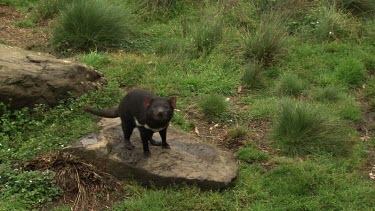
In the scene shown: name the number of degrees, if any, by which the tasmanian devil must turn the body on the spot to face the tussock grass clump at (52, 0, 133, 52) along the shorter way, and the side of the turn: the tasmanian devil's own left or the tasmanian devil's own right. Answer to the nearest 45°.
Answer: approximately 135° to the tasmanian devil's own left

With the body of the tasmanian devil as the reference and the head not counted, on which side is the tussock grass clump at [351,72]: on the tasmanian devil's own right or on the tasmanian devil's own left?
on the tasmanian devil's own left

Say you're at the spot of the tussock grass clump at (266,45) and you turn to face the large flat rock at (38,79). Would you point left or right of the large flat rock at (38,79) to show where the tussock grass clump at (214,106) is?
left

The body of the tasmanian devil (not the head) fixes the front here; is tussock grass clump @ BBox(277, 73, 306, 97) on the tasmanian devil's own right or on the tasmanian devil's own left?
on the tasmanian devil's own left

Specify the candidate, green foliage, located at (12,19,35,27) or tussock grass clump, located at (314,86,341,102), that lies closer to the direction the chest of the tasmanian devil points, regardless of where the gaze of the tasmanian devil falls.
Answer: the tussock grass clump

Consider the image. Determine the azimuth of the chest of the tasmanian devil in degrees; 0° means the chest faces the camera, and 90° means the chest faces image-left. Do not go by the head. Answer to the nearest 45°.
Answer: approximately 315°

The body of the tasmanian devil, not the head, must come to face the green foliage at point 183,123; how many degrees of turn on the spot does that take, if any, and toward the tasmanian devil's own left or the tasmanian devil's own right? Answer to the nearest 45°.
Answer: approximately 90° to the tasmanian devil's own left

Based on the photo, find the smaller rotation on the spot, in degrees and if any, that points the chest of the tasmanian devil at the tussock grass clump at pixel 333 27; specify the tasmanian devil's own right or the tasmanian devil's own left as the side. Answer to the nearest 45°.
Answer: approximately 90° to the tasmanian devil's own left
